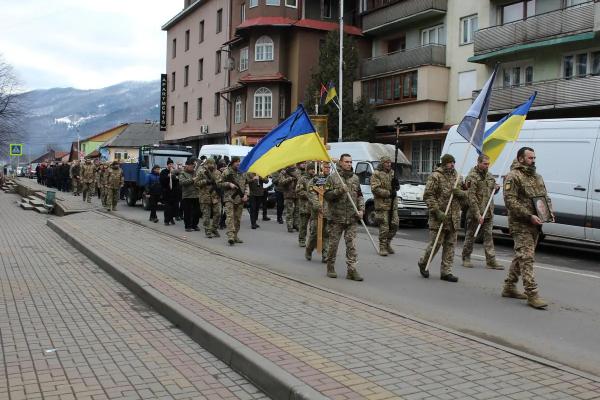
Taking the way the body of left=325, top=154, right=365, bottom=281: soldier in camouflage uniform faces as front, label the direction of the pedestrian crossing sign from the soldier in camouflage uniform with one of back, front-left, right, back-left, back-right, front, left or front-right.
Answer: back

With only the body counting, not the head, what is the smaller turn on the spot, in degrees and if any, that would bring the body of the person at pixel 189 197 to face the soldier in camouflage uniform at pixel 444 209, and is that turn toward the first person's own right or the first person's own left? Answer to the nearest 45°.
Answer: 0° — they already face them

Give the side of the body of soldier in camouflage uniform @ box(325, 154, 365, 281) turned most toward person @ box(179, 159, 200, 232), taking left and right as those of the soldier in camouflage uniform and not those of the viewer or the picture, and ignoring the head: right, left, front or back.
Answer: back

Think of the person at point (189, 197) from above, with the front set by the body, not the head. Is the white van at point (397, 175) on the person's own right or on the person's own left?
on the person's own left

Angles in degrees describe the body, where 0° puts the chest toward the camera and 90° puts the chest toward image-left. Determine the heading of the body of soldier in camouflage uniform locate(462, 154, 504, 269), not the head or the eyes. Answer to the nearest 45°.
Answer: approximately 315°

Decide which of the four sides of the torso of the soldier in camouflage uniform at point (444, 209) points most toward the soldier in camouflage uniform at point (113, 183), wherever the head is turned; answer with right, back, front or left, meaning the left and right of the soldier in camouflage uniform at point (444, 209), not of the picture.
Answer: back

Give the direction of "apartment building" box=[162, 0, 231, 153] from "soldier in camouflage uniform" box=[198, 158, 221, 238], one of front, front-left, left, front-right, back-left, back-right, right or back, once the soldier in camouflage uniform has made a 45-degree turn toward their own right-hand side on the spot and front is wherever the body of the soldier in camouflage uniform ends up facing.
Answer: back

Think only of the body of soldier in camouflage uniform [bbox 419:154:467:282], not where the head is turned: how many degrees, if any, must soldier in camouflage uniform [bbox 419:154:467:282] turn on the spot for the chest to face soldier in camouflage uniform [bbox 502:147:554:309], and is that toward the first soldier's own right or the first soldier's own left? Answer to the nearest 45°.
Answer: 0° — they already face them

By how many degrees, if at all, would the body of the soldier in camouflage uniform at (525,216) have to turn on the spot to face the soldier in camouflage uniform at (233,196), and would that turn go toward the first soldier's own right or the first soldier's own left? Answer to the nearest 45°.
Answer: approximately 180°

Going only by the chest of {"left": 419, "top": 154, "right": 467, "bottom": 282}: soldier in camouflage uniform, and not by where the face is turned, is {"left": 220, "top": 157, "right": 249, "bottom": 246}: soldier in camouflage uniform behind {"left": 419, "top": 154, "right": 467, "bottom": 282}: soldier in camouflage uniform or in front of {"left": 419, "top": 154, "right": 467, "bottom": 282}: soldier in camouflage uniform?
behind

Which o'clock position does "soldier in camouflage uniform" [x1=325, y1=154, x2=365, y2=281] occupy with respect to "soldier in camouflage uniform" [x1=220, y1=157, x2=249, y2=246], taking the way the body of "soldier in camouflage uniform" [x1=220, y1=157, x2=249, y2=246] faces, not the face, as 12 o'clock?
"soldier in camouflage uniform" [x1=325, y1=154, x2=365, y2=281] is roughly at 1 o'clock from "soldier in camouflage uniform" [x1=220, y1=157, x2=249, y2=246].
